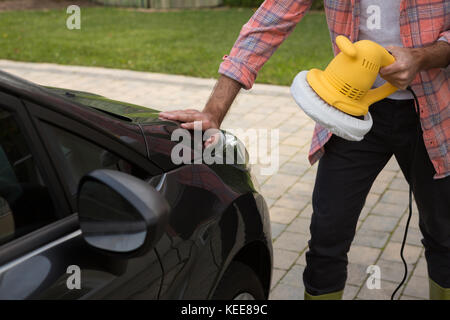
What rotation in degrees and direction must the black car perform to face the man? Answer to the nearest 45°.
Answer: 0° — it already faces them

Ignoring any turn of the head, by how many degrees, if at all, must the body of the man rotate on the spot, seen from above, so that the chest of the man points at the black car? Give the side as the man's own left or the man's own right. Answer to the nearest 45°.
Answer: approximately 45° to the man's own right

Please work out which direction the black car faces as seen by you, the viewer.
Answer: facing away from the viewer and to the right of the viewer

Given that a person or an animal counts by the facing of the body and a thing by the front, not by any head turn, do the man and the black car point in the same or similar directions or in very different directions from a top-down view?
very different directions
